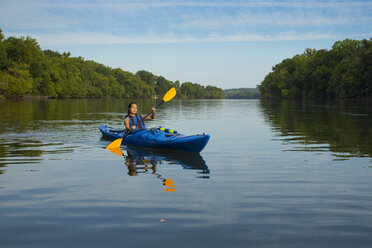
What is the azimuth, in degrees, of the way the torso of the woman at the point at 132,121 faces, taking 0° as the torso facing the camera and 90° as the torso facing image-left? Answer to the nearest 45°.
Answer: approximately 315°

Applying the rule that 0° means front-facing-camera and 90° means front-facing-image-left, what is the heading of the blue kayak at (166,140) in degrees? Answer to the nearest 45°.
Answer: approximately 315°
